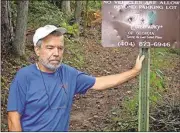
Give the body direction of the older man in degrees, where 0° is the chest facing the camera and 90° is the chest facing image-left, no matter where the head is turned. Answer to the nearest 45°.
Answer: approximately 315°

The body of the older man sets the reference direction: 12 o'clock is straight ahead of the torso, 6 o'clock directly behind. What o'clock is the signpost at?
The signpost is roughly at 10 o'clock from the older man.

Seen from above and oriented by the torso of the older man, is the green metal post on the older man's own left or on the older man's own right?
on the older man's own left
